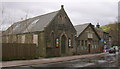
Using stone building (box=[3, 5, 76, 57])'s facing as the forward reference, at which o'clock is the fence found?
The fence is roughly at 3 o'clock from the stone building.

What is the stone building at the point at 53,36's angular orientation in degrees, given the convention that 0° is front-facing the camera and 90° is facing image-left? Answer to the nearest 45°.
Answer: approximately 315°

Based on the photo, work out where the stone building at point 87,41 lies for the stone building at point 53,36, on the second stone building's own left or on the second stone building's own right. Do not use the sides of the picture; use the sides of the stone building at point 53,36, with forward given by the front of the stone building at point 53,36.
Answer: on the second stone building's own left
